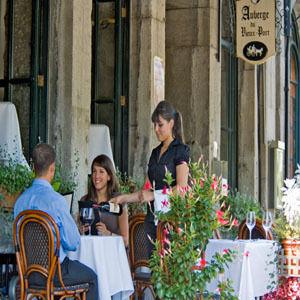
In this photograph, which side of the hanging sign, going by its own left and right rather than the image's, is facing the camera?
front

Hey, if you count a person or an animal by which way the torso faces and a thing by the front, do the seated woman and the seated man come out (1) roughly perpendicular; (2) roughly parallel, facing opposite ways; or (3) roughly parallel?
roughly parallel, facing opposite ways

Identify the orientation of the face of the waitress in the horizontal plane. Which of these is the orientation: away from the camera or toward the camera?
toward the camera

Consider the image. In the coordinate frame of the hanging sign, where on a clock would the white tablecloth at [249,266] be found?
The white tablecloth is roughly at 12 o'clock from the hanging sign.

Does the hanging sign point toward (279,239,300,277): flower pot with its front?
yes

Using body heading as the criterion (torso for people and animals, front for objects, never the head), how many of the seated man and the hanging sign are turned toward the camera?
1

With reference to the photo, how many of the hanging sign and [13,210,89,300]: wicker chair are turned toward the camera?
1

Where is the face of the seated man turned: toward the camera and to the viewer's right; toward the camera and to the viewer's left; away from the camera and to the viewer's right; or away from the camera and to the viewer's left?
away from the camera and to the viewer's right

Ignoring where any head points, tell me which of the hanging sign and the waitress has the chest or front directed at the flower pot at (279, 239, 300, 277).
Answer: the hanging sign

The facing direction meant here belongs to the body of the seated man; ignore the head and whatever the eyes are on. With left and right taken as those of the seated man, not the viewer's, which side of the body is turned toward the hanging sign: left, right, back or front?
front

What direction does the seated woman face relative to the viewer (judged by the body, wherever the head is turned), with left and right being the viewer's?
facing the viewer and to the left of the viewer

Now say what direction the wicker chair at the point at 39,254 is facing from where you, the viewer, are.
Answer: facing away from the viewer and to the right of the viewer

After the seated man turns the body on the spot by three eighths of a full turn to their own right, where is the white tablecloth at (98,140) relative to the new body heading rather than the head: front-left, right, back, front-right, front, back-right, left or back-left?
back

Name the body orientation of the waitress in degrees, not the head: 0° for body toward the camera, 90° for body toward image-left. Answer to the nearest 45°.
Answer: approximately 45°

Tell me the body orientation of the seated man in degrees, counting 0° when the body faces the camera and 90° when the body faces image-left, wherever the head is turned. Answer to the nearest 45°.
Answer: approximately 225°
